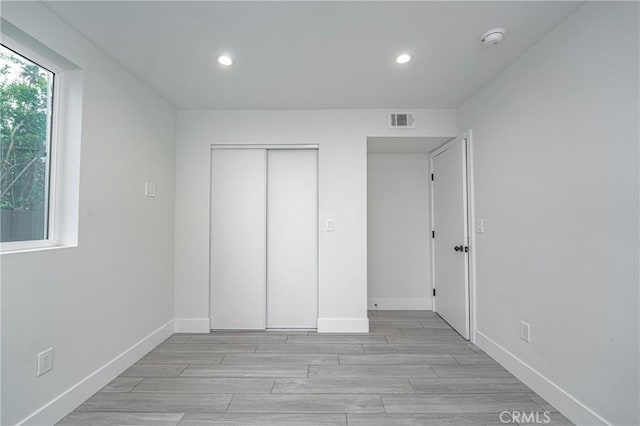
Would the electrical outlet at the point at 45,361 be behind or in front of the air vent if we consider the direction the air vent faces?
in front

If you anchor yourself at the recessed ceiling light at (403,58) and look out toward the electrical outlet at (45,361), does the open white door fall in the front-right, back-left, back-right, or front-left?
back-right

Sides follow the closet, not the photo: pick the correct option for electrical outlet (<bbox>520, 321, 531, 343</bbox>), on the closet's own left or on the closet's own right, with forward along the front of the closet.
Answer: on the closet's own left

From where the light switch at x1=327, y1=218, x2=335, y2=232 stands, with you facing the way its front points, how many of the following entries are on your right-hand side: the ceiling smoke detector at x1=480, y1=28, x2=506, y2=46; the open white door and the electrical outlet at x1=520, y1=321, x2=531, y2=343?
0

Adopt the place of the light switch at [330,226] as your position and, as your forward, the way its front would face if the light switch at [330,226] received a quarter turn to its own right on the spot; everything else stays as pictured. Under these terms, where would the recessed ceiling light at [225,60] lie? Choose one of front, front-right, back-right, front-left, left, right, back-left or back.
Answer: front-left

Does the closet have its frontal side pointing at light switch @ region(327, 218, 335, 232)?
no

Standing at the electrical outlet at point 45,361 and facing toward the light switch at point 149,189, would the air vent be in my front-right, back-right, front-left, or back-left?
front-right

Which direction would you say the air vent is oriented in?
toward the camera

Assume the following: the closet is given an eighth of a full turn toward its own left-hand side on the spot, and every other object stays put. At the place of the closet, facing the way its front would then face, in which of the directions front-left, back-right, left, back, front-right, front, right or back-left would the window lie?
right

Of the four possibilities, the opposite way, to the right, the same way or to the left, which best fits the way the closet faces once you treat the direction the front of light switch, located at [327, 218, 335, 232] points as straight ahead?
the same way

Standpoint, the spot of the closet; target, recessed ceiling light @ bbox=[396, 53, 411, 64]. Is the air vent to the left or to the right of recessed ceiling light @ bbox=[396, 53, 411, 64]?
left

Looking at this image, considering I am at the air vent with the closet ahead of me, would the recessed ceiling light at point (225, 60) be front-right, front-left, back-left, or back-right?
front-left

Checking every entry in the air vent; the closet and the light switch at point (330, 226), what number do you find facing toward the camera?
3

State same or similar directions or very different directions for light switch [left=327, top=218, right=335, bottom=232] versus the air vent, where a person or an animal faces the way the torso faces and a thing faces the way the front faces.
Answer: same or similar directions

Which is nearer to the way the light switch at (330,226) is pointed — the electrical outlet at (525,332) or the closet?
the electrical outlet

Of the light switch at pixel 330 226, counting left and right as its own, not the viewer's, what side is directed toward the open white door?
left

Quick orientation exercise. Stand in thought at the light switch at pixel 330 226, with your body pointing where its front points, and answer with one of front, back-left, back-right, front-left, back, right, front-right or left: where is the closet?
right

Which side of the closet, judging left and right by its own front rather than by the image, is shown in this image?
front

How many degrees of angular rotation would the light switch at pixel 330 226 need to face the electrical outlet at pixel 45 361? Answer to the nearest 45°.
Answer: approximately 45° to its right
